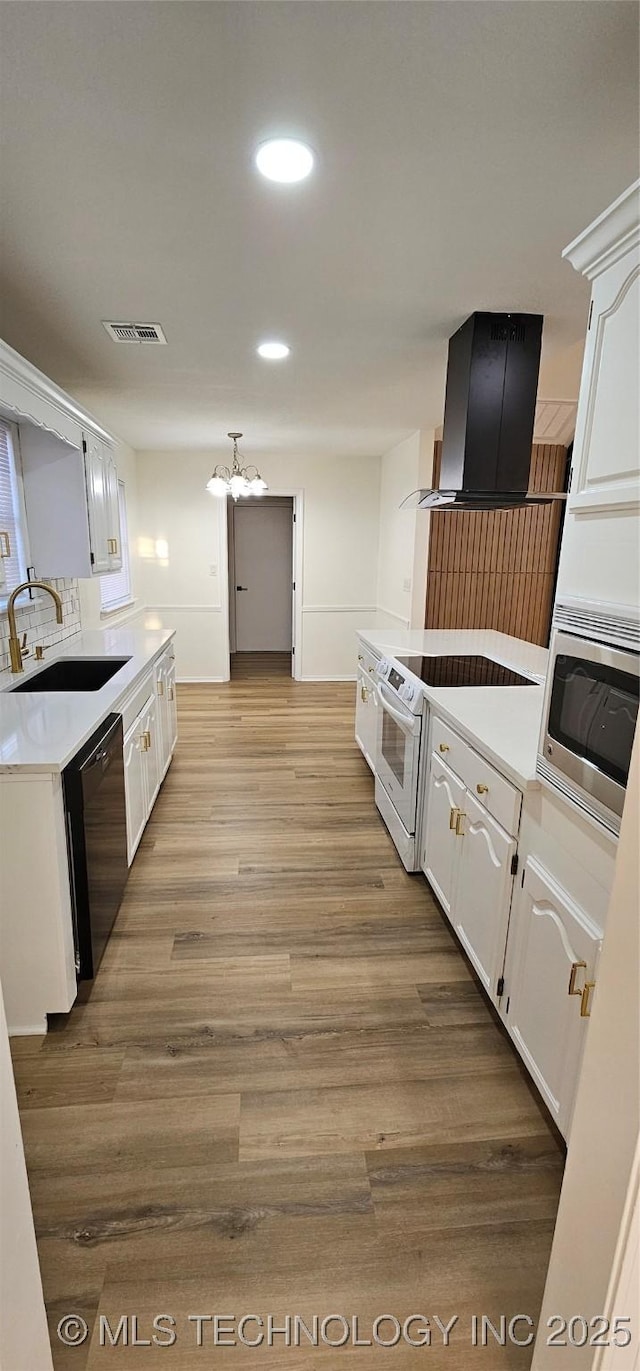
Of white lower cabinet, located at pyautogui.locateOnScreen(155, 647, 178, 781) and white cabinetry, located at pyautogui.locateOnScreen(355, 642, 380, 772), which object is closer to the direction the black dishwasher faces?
the white cabinetry

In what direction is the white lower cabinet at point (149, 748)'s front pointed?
to the viewer's right

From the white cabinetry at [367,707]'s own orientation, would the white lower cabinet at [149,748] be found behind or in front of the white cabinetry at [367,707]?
in front

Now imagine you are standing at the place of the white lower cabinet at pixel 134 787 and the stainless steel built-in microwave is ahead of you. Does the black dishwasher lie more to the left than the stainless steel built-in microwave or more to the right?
right

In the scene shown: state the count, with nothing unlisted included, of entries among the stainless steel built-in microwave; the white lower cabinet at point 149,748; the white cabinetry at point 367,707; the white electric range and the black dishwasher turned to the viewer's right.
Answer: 2

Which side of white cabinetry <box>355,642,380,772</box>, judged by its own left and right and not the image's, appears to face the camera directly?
left

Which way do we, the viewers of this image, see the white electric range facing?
facing to the left of the viewer

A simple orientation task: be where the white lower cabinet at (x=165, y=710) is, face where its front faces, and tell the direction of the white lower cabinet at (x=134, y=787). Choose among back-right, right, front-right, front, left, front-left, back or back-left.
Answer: right

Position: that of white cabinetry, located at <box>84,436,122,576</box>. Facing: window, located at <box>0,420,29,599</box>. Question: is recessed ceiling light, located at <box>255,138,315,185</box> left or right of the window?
left

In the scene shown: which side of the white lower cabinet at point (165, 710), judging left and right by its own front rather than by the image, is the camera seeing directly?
right

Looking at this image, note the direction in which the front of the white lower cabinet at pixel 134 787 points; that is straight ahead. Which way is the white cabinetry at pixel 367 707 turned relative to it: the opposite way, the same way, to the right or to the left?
the opposite way

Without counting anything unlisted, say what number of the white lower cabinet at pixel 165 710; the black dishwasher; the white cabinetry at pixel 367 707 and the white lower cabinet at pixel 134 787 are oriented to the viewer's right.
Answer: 3
